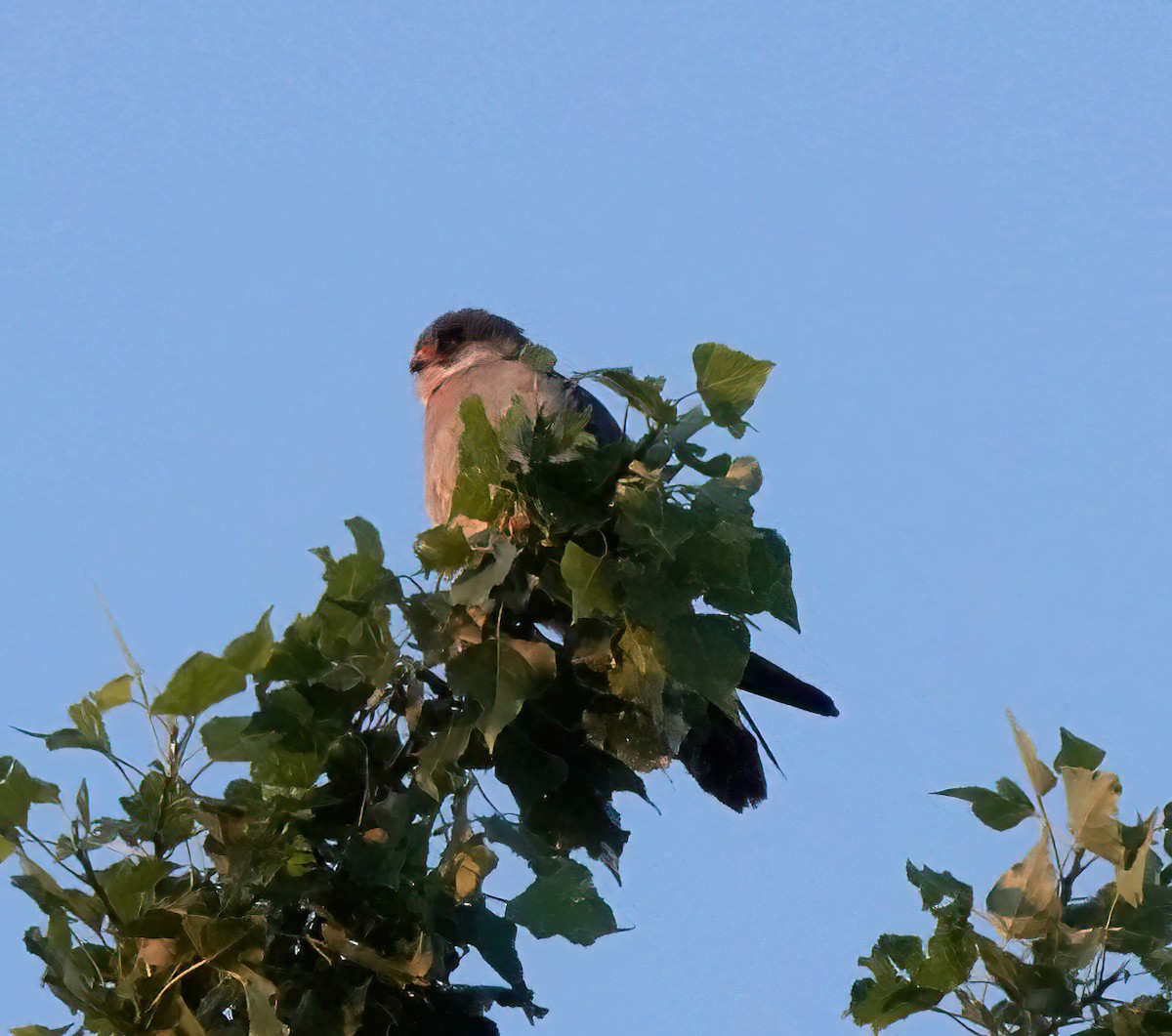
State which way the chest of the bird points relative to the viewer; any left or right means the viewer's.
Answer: facing to the left of the viewer

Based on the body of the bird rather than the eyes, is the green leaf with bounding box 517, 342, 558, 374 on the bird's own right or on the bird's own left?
on the bird's own left
